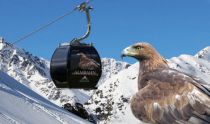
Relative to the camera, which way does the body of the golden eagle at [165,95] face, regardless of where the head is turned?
to the viewer's left

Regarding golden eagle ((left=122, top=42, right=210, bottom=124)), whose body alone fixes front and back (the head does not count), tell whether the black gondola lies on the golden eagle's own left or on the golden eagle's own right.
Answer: on the golden eagle's own right
